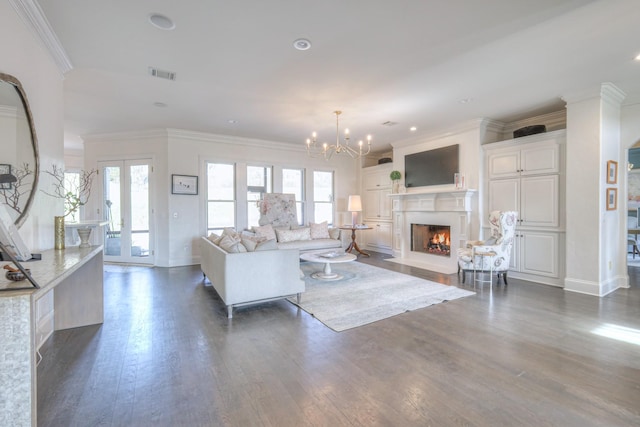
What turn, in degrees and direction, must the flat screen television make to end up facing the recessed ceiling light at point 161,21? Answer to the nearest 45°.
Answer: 0° — it already faces it

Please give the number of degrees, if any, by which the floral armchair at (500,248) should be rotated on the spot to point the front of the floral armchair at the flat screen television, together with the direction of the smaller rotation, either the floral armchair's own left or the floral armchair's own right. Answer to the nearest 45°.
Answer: approximately 45° to the floral armchair's own right

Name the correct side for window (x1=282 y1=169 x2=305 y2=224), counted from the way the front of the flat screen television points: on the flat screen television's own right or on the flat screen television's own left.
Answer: on the flat screen television's own right

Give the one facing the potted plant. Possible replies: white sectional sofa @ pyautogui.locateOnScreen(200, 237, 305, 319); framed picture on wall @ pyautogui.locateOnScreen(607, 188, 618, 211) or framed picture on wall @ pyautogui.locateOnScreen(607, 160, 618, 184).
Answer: the white sectional sofa

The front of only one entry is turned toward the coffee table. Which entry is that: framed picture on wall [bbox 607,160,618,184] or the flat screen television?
the flat screen television

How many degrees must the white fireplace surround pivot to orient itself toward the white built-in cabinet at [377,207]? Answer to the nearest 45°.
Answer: approximately 90° to its right

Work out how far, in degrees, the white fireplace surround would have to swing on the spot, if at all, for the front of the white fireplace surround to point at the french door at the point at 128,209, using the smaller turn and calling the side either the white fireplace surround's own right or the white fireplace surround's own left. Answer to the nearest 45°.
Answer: approximately 45° to the white fireplace surround's own right

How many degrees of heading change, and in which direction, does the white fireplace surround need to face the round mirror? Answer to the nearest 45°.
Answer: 0° — it already faces it

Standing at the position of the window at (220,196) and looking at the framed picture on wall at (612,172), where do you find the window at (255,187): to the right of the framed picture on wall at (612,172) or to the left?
left

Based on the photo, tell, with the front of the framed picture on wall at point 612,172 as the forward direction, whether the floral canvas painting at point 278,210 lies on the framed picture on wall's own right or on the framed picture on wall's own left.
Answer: on the framed picture on wall's own right

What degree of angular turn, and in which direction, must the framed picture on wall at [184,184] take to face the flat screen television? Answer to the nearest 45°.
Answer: approximately 45° to its left

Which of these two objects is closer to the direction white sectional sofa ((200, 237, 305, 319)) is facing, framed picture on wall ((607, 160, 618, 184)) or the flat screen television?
the flat screen television
